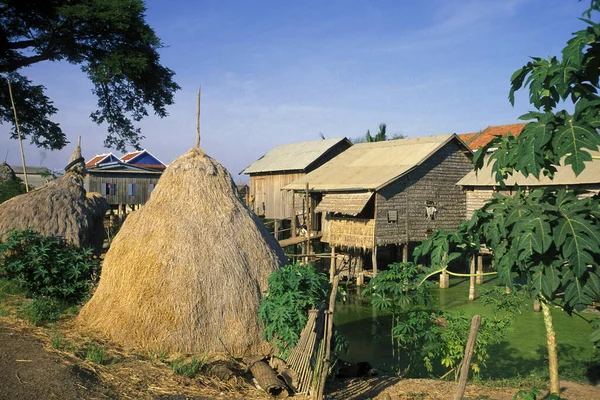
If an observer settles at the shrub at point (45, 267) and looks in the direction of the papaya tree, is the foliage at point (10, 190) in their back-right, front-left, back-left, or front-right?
back-left

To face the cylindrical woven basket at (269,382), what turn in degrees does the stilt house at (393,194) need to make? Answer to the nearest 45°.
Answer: approximately 45° to its left

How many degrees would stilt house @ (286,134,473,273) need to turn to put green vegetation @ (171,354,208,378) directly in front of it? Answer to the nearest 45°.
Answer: approximately 45° to its left

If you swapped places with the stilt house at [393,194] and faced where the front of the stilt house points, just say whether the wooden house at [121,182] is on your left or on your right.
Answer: on your right

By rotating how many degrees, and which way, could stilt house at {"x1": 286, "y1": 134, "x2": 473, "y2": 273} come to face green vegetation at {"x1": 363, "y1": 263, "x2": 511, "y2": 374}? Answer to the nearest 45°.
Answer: approximately 45° to its left

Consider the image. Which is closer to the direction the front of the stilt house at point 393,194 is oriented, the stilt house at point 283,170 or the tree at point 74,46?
the tree

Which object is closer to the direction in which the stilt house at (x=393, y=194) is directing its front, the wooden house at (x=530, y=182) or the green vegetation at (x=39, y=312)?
the green vegetation

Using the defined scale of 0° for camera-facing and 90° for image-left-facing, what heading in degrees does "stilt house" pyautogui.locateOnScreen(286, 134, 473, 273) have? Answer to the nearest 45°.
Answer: approximately 45°

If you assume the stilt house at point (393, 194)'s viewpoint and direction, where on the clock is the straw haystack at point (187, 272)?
The straw haystack is roughly at 11 o'clock from the stilt house.
